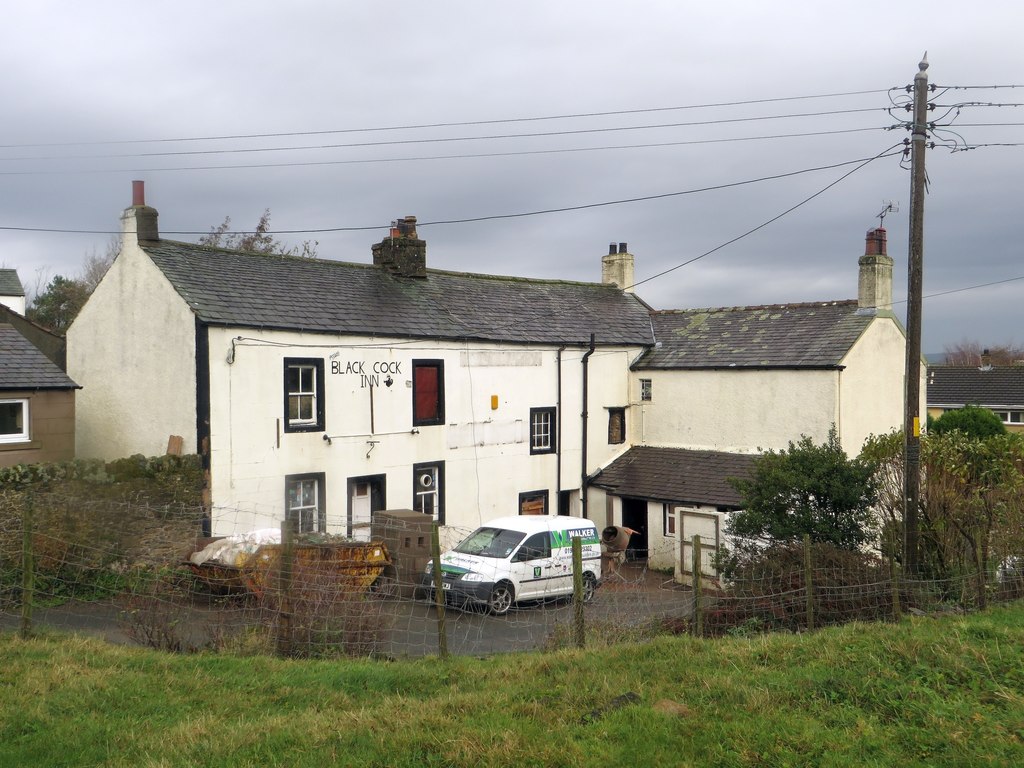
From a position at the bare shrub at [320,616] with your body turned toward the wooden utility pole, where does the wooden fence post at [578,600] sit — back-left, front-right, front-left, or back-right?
front-right

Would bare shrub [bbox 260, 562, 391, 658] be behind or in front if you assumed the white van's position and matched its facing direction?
in front

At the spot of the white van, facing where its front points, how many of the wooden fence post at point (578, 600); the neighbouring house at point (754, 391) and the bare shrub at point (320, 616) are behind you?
1

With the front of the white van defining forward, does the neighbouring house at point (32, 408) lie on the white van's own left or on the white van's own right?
on the white van's own right

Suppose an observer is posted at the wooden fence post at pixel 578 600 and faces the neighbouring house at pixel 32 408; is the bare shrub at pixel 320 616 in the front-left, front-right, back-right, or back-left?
front-left

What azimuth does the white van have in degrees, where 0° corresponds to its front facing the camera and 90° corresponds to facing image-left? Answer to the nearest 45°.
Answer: approximately 45°

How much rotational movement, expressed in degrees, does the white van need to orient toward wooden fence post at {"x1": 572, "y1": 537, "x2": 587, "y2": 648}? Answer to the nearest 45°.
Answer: approximately 45° to its left

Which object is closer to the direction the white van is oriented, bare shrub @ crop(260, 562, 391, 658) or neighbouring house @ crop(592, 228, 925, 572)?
the bare shrub

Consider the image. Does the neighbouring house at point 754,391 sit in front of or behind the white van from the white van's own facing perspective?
behind

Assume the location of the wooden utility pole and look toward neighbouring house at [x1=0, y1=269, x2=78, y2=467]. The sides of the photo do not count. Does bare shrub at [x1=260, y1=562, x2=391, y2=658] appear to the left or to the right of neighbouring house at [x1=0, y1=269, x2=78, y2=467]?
left

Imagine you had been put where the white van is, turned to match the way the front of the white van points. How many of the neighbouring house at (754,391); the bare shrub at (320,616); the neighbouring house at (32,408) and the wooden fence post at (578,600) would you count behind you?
1
